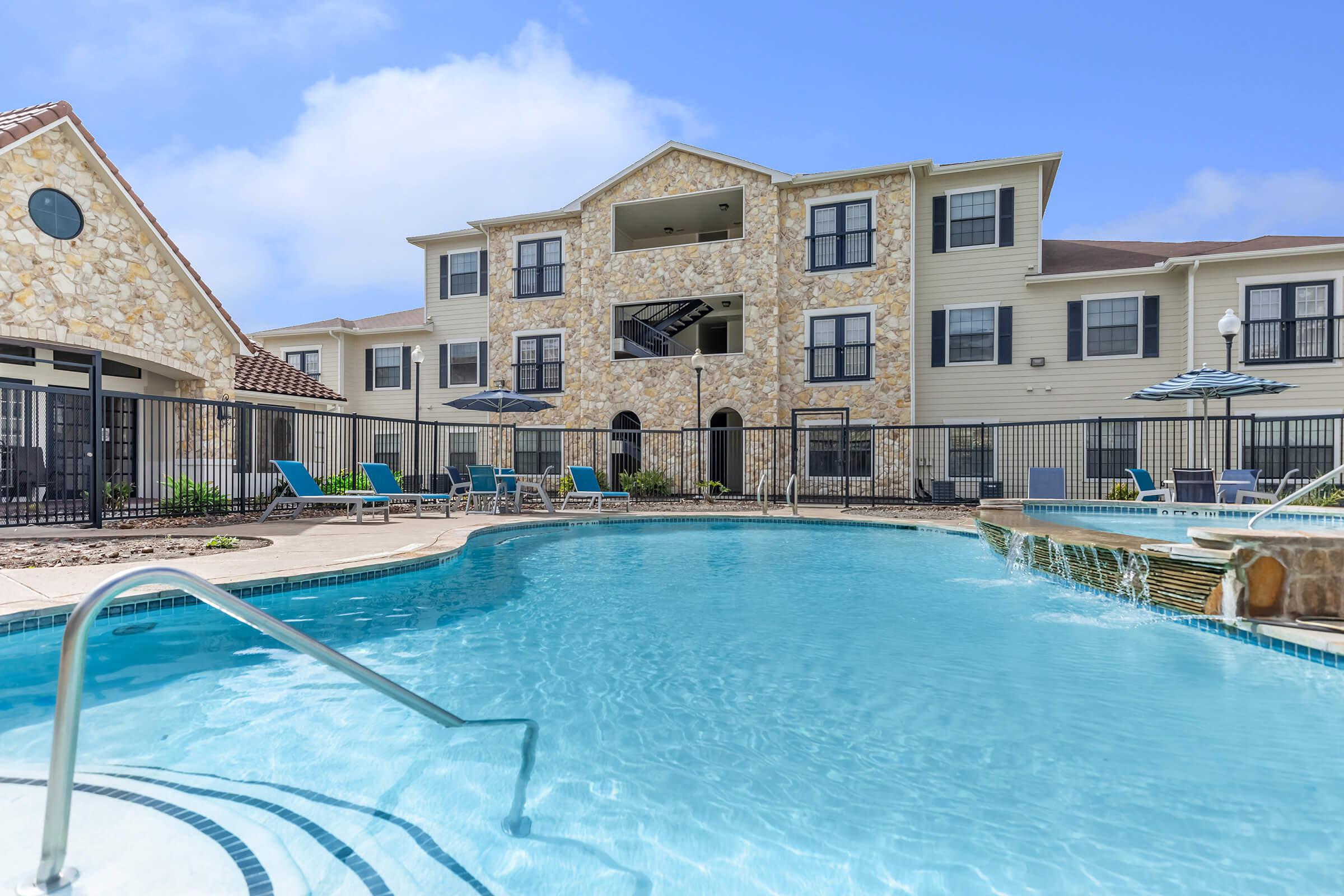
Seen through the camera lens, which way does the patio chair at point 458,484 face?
facing to the right of the viewer

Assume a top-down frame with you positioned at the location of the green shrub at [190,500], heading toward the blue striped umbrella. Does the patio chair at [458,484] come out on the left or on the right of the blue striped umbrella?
left

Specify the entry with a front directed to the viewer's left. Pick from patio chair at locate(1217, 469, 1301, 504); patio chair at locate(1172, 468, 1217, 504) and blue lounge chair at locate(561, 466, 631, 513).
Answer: patio chair at locate(1217, 469, 1301, 504)

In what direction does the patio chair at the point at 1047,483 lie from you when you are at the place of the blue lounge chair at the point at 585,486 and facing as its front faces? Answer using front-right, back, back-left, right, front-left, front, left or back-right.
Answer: front-left

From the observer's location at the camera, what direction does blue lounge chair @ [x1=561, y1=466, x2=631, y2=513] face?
facing the viewer and to the right of the viewer

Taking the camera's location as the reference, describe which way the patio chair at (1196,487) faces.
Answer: facing away from the viewer

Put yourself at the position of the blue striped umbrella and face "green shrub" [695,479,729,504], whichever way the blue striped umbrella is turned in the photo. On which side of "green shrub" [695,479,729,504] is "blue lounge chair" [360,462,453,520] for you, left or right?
left

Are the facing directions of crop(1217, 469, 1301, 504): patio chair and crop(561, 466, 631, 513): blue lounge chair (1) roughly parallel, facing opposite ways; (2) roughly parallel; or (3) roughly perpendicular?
roughly parallel, facing opposite ways

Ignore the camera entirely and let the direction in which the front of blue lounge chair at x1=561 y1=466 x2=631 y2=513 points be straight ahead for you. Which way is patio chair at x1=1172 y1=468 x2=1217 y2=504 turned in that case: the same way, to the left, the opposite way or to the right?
to the left

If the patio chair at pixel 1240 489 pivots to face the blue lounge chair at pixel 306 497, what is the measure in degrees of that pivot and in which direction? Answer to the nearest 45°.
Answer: approximately 45° to its left

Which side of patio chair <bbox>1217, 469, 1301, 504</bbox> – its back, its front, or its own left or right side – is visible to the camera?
left

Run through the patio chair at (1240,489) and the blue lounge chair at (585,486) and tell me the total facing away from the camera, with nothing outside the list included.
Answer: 0

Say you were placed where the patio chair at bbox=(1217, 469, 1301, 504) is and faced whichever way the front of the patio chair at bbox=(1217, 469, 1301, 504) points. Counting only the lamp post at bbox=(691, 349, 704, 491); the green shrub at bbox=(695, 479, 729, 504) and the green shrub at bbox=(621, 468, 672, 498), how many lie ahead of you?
3
